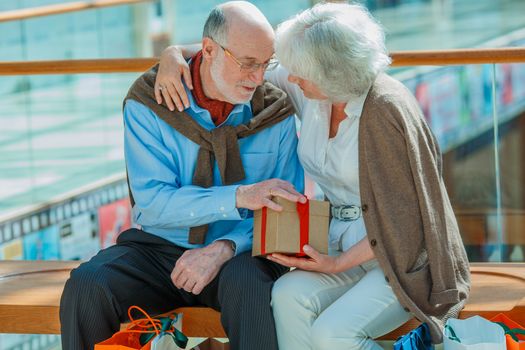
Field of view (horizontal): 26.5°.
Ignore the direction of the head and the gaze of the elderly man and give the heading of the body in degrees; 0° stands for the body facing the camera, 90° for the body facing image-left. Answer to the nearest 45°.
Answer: approximately 0°

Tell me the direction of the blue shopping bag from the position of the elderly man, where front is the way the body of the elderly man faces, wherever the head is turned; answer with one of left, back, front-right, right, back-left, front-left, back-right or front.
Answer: front-left

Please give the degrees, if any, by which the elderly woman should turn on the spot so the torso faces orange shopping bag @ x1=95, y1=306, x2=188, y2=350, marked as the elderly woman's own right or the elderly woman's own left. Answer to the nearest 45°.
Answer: approximately 45° to the elderly woman's own right

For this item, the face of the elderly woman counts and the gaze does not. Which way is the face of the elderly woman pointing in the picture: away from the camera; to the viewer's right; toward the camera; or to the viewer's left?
to the viewer's left

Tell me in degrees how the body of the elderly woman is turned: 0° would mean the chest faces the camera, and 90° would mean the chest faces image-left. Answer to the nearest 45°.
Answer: approximately 45°

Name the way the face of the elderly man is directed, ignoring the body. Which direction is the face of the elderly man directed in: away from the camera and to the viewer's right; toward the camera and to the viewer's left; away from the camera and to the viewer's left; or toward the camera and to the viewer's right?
toward the camera and to the viewer's right
